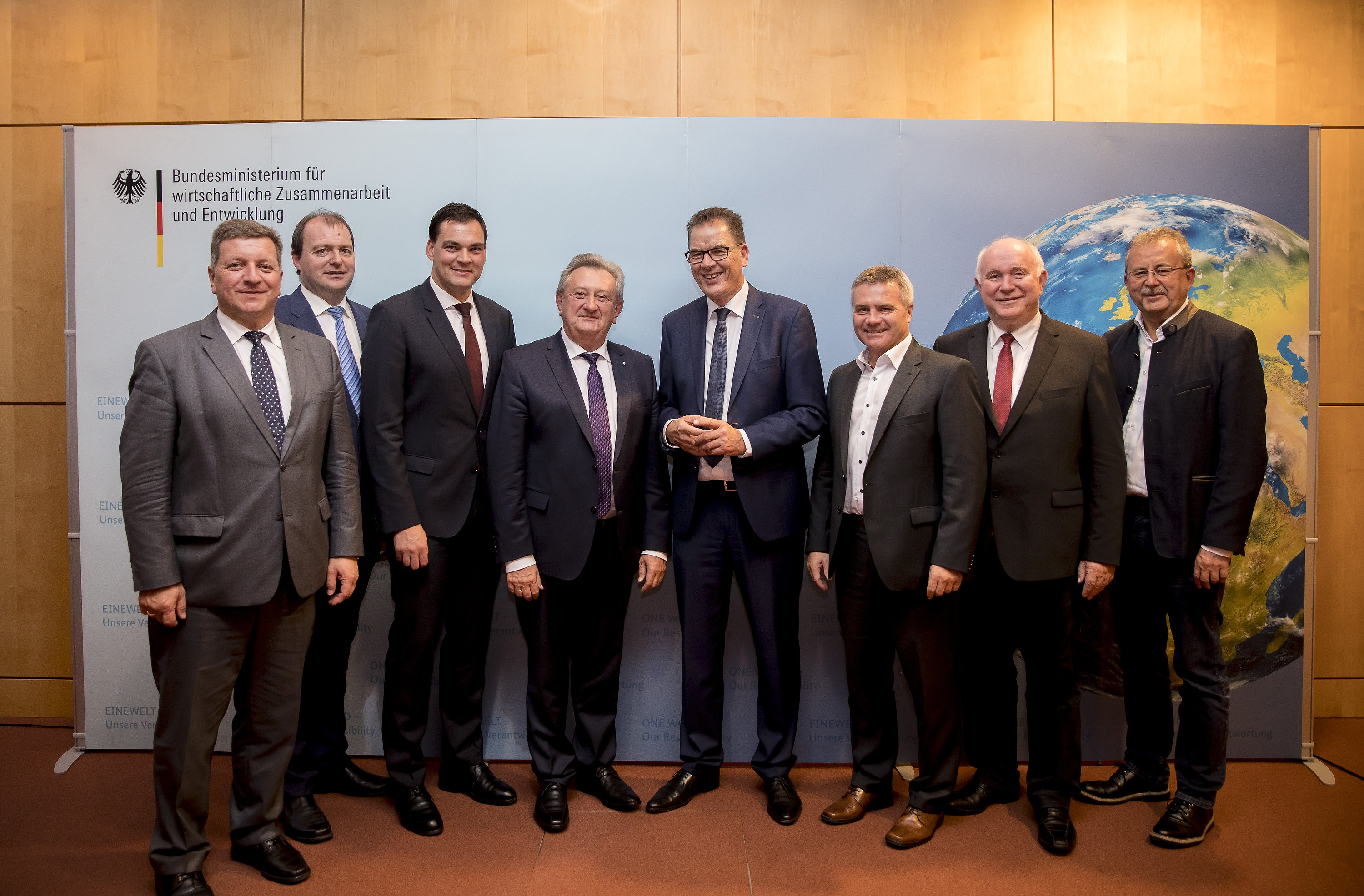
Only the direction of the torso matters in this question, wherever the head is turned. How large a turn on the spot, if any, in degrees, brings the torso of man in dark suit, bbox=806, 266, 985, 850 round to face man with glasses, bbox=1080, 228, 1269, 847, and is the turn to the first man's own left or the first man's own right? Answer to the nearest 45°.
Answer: approximately 135° to the first man's own left

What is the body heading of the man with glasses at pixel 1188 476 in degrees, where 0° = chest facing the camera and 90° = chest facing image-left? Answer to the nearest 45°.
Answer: approximately 45°

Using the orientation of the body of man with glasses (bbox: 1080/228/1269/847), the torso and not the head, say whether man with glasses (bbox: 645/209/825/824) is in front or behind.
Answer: in front

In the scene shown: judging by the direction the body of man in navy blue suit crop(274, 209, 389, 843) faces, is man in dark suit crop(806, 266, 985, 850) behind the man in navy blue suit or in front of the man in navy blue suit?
in front

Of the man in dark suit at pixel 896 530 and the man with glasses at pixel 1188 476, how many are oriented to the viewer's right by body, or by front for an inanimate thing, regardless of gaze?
0

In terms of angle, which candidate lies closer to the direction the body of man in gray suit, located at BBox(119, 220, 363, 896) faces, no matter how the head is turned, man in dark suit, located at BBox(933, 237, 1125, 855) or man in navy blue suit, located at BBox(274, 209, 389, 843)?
the man in dark suit

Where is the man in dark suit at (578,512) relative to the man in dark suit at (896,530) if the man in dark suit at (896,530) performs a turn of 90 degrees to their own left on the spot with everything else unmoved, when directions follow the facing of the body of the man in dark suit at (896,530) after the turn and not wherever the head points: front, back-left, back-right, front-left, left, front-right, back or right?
back-right
